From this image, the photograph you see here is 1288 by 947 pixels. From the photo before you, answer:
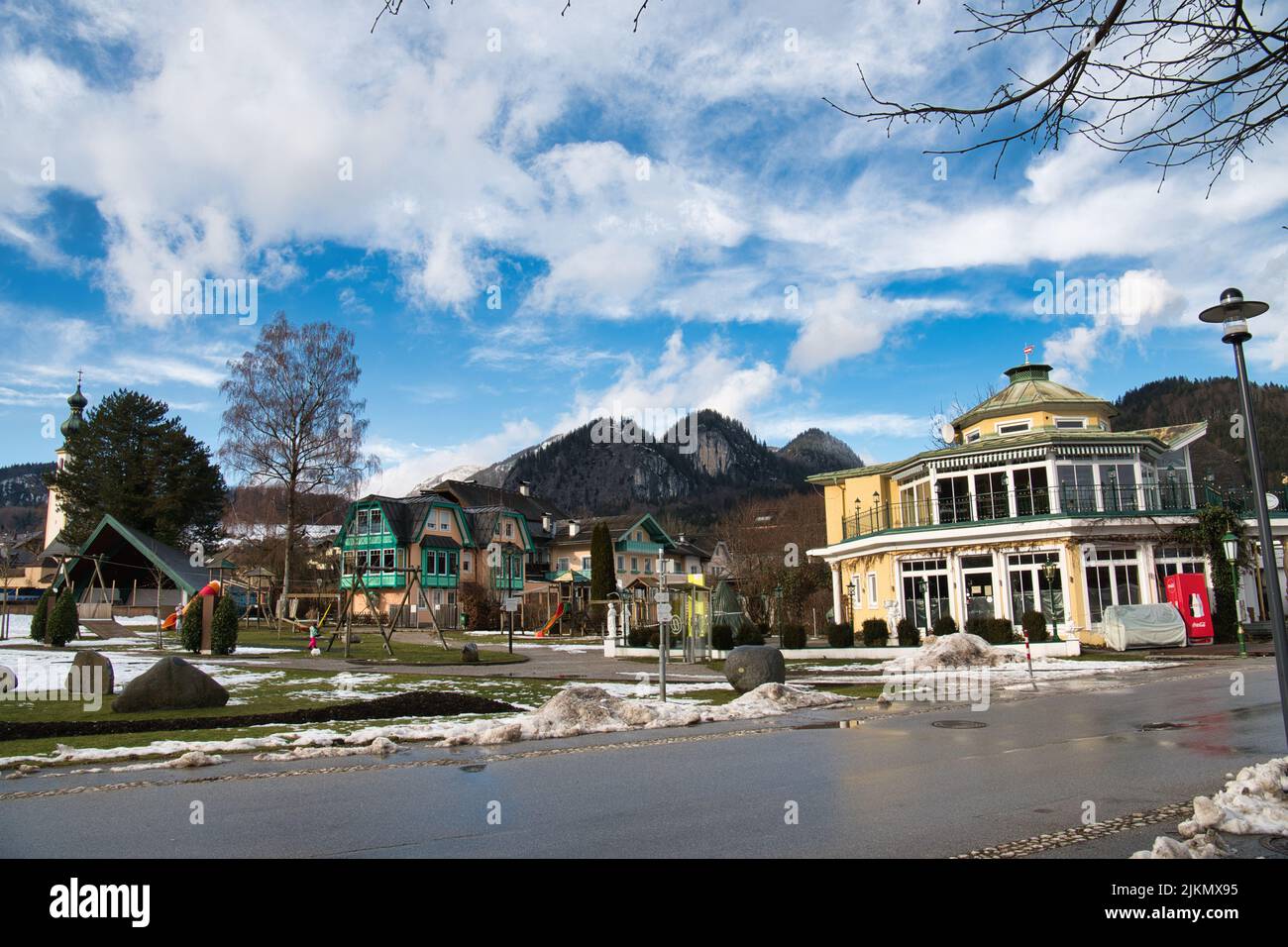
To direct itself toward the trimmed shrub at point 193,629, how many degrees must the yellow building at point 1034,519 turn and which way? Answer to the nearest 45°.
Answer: approximately 45° to its right

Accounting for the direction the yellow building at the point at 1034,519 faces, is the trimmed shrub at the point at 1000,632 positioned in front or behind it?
in front

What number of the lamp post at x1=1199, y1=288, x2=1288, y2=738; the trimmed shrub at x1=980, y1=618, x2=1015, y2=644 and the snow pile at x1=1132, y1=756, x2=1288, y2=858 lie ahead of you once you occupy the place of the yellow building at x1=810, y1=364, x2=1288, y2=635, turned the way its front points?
3

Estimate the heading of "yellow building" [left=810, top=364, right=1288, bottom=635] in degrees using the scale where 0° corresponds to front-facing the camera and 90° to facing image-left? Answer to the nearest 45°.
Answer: approximately 0°

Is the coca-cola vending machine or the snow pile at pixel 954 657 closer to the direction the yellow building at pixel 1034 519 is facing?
the snow pile

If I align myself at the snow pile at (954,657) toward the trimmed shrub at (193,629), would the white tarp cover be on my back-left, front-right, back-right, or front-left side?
back-right

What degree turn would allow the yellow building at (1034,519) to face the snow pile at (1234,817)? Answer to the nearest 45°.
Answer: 0° — it already faces it

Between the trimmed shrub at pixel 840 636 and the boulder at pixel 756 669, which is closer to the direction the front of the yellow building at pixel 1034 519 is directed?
the boulder

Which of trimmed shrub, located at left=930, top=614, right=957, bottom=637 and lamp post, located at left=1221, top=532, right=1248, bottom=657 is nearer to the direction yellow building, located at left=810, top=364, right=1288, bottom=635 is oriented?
the trimmed shrub

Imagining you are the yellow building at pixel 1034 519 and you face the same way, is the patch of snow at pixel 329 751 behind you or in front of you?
in front

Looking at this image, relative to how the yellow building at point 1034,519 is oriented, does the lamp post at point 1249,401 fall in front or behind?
in front
